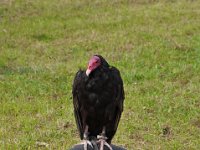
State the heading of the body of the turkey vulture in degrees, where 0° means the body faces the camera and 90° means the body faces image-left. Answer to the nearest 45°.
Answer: approximately 0°
